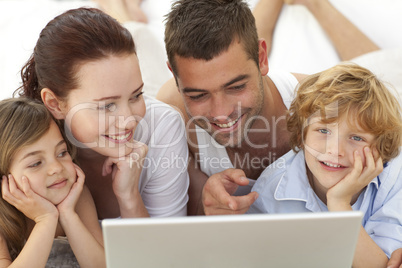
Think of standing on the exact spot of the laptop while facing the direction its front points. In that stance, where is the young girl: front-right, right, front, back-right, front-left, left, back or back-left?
front-left

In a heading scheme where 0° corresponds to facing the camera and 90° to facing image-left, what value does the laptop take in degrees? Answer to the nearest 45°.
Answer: approximately 180°

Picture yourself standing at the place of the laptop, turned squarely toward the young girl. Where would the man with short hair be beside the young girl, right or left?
right

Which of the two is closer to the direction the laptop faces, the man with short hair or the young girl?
the man with short hair

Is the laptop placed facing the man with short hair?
yes
